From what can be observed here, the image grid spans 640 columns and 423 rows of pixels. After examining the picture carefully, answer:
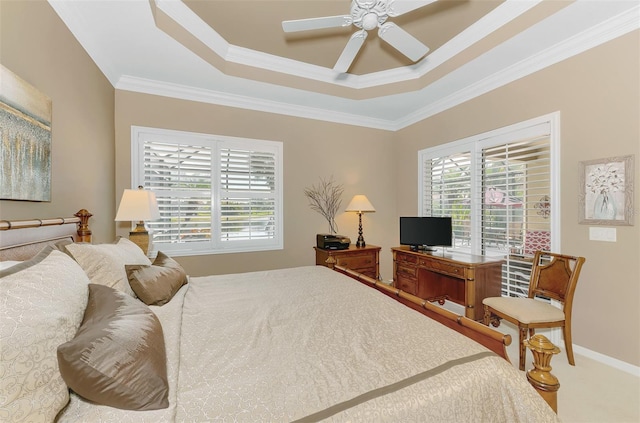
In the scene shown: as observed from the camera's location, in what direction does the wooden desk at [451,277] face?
facing the viewer and to the left of the viewer

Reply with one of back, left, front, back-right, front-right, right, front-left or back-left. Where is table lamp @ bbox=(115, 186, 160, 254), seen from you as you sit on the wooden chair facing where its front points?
front

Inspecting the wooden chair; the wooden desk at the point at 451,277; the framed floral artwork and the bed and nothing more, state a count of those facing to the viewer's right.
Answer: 1

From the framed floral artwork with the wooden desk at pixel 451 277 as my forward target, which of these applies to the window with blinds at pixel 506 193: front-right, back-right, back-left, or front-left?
front-right

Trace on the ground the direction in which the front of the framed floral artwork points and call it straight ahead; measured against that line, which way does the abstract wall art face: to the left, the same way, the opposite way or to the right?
the opposite way

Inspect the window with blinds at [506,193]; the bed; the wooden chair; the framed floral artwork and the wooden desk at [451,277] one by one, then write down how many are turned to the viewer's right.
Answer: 1

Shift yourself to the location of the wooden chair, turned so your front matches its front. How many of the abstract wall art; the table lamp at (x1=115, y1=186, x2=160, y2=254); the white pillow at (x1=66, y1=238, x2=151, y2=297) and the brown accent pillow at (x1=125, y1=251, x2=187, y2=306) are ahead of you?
4

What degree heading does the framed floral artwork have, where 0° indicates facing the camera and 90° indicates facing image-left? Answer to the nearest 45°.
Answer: approximately 45°

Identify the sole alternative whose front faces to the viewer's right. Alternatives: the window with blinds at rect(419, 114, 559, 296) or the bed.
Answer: the bed

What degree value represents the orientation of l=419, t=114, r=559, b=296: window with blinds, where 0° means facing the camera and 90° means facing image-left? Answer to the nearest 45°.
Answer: approximately 45°

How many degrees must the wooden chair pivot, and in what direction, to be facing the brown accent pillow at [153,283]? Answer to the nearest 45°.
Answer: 0° — it already faces it

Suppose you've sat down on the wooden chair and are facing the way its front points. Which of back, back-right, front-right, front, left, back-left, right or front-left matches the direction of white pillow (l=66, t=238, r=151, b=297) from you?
front

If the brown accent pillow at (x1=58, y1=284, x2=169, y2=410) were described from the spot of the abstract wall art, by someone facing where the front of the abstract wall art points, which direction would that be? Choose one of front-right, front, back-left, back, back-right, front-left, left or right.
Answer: front-right

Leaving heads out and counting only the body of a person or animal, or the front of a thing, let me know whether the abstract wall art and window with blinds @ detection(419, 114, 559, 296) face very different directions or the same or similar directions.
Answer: very different directions

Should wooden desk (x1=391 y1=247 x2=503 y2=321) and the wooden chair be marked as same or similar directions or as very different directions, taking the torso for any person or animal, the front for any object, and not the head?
same or similar directions

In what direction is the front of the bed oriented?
to the viewer's right

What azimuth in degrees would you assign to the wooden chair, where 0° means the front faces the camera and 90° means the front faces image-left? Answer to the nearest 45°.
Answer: approximately 45°

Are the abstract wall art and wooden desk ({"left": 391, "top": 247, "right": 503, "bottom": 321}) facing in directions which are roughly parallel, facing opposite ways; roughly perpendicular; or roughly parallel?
roughly parallel, facing opposite ways
